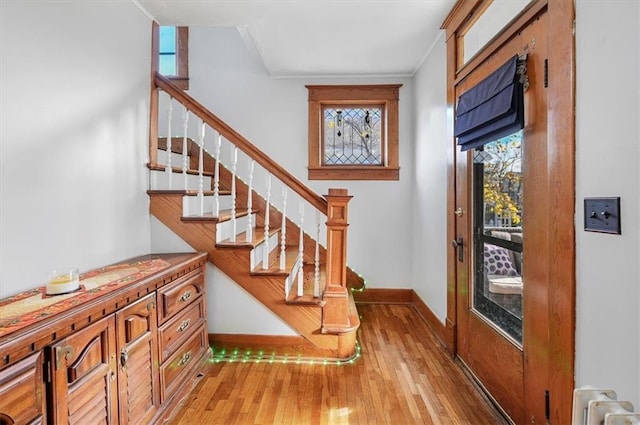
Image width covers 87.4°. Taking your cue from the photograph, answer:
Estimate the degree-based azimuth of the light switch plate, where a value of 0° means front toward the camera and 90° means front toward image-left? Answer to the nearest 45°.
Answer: approximately 45°

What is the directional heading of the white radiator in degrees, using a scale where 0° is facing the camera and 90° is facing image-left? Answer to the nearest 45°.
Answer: approximately 45°

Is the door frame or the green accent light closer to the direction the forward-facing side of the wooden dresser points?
the door frame
